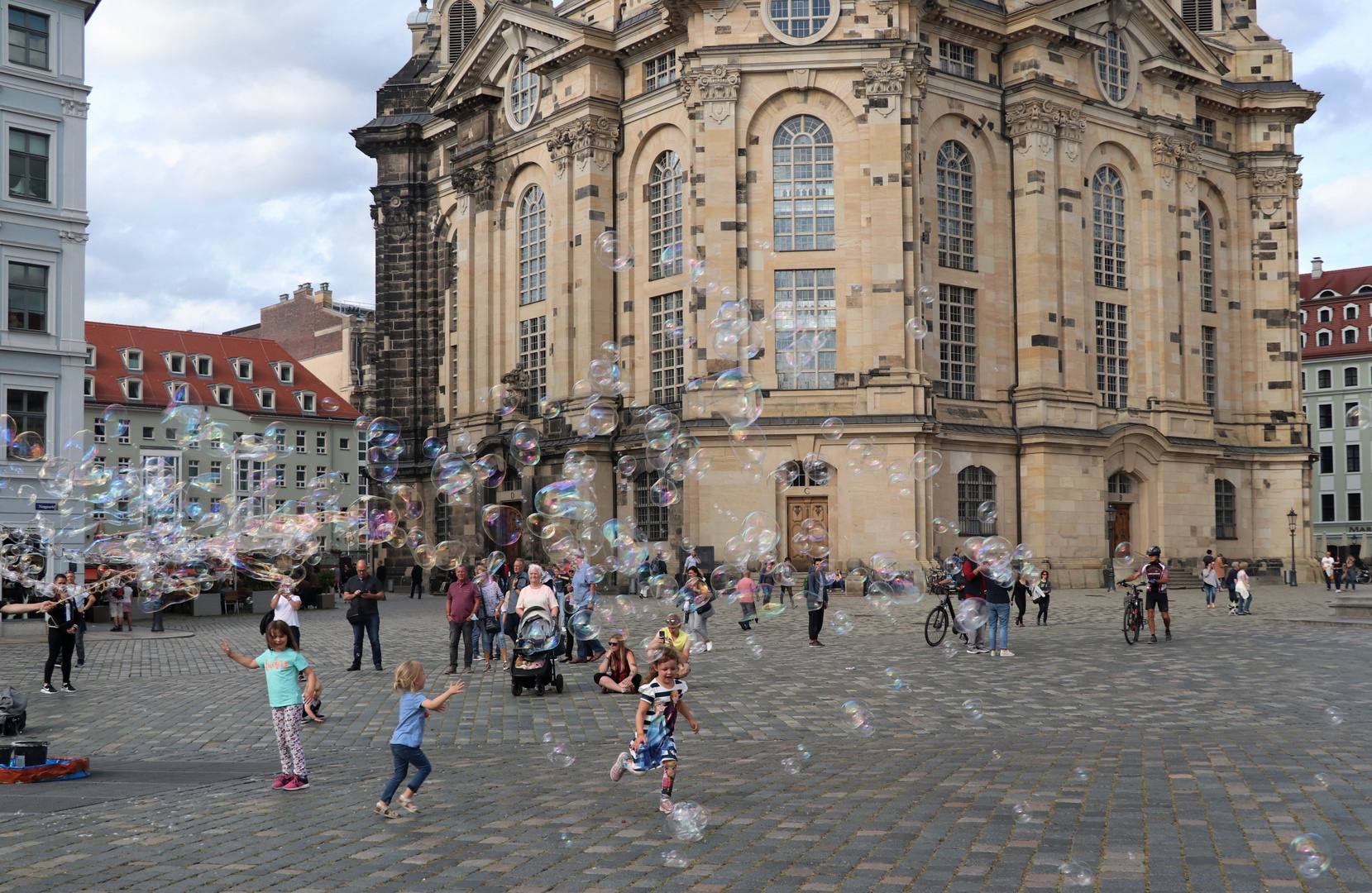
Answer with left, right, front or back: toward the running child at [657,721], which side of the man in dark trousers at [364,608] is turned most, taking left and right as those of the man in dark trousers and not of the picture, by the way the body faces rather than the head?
front

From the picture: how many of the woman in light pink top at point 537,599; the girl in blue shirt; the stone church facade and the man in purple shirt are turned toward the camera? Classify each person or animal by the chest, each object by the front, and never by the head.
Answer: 3

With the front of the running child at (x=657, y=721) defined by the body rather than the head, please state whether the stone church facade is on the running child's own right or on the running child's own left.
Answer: on the running child's own left

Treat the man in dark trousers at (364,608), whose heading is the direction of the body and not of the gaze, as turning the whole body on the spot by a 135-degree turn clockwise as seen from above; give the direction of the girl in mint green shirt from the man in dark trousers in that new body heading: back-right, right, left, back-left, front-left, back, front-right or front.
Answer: back-left

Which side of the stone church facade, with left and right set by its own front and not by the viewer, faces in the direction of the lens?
front

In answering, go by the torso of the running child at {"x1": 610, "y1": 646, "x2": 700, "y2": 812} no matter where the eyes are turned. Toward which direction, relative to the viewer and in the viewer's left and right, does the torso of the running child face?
facing the viewer and to the right of the viewer

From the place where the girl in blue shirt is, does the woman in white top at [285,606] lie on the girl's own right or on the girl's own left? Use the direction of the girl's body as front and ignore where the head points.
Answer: on the girl's own left

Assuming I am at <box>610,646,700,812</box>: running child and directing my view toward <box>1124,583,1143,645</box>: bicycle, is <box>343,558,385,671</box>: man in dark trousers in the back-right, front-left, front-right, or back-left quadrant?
front-left

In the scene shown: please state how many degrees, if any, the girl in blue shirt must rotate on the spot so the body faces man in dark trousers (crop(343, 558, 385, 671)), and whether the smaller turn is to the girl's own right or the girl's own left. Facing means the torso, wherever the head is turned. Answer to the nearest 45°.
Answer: approximately 45° to the girl's own left

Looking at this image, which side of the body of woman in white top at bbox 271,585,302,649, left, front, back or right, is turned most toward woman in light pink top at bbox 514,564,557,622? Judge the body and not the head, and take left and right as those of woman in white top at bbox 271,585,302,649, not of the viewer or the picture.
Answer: left

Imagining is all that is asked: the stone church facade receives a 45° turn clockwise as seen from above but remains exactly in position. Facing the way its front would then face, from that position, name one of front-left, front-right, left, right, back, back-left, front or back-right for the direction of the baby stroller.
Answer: front-left

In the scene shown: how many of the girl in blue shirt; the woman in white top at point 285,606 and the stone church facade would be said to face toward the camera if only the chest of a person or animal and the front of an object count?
2

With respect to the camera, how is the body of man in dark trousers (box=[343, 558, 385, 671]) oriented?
toward the camera
